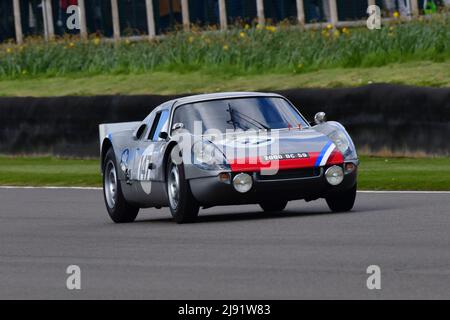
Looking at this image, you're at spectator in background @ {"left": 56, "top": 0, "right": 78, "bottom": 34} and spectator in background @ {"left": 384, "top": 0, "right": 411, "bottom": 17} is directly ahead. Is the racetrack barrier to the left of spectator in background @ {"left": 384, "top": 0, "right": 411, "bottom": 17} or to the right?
right

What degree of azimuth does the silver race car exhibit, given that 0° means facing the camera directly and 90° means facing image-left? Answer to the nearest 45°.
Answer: approximately 315°

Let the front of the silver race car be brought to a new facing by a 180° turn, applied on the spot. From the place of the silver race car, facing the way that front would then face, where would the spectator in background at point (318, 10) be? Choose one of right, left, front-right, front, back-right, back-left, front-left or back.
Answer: front-right

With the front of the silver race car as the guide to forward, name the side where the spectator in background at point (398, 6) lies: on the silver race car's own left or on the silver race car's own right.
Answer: on the silver race car's own left

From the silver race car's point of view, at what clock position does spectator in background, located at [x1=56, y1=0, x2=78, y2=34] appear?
The spectator in background is roughly at 7 o'clock from the silver race car.

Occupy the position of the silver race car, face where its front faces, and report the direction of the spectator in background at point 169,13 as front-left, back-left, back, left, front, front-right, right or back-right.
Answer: back-left

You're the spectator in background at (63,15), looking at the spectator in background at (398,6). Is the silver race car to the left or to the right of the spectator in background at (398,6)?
right

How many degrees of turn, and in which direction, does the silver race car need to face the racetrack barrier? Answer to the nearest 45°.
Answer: approximately 135° to its left
